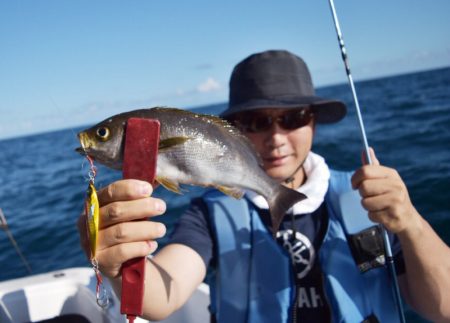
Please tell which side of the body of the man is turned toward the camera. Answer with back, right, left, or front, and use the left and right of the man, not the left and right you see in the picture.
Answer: front

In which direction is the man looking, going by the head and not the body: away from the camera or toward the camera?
toward the camera
